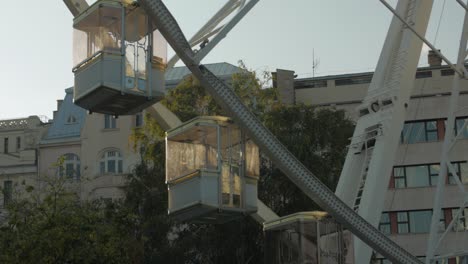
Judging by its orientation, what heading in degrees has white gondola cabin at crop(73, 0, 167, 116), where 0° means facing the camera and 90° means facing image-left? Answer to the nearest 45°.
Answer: approximately 315°

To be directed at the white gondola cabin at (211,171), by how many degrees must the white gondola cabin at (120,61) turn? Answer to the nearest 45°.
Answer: approximately 90° to its left
